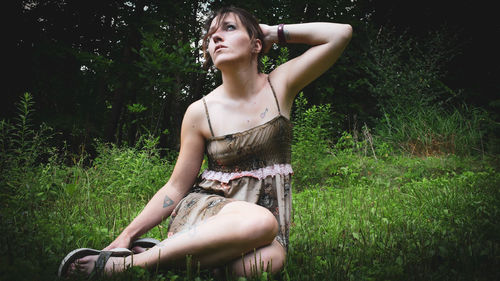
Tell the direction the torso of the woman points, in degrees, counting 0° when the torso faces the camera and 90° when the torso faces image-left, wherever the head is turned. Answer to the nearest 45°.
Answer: approximately 0°
